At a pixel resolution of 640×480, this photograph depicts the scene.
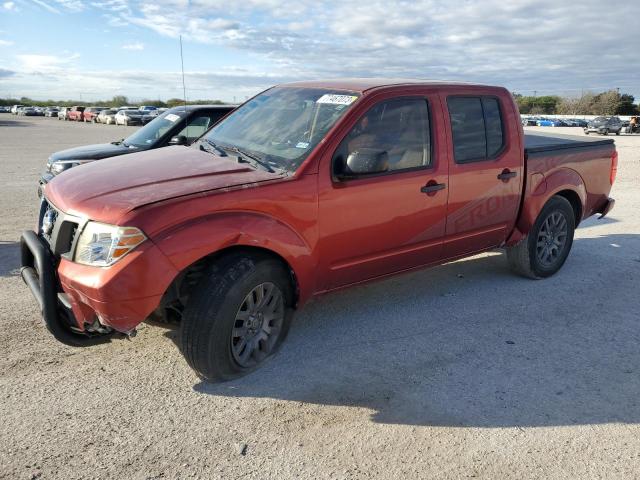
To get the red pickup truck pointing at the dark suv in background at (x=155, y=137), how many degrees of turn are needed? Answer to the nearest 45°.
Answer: approximately 90° to its right

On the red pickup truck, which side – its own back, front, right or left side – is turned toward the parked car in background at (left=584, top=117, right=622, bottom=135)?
back

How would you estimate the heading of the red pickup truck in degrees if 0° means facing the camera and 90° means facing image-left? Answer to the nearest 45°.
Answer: approximately 45°

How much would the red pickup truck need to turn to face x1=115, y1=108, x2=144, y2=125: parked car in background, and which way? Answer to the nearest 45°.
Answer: approximately 135° to its right

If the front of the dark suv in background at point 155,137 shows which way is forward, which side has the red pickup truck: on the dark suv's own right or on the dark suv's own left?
on the dark suv's own left

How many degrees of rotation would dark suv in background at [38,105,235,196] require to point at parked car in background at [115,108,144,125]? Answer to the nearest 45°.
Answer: approximately 135° to its right
